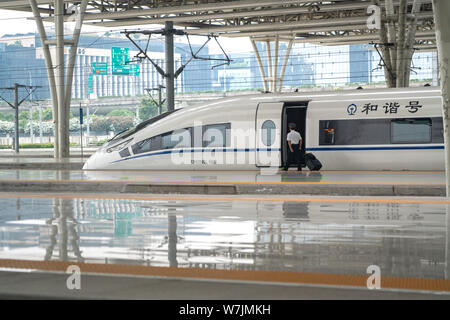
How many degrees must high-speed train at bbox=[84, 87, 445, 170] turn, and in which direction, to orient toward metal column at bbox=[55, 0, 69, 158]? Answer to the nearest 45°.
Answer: approximately 45° to its right

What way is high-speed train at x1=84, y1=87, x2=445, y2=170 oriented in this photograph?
to the viewer's left

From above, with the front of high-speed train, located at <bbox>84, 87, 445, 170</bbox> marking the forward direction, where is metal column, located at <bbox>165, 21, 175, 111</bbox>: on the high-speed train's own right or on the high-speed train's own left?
on the high-speed train's own right

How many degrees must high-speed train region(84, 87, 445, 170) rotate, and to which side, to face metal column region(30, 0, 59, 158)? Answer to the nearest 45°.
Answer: approximately 45° to its right

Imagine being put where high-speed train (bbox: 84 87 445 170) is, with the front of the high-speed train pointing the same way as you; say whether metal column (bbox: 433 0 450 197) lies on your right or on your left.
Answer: on your left

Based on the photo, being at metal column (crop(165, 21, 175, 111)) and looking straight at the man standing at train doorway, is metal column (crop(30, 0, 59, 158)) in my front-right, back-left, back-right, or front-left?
back-right
